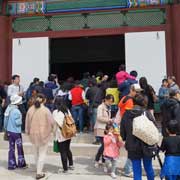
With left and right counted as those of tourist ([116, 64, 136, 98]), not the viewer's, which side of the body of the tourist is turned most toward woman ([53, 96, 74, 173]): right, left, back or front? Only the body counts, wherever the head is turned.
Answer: back

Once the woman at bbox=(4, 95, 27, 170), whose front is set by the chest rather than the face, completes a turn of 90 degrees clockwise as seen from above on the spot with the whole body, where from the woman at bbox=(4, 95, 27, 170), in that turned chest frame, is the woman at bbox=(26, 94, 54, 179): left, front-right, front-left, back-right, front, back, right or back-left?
front

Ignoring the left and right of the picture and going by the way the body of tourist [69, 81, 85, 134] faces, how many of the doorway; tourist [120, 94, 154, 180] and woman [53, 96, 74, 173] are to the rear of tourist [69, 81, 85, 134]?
2

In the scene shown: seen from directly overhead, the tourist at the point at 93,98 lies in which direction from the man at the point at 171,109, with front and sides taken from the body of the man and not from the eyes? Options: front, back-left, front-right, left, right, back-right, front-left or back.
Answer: left

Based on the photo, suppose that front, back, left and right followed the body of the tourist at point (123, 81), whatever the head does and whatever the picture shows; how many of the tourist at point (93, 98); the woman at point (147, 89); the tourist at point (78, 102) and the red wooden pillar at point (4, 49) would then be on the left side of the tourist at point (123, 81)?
3

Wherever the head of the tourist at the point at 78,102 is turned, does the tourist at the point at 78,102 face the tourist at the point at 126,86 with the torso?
no

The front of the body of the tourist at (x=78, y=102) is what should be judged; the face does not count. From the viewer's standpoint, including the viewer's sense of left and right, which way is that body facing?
facing away from the viewer

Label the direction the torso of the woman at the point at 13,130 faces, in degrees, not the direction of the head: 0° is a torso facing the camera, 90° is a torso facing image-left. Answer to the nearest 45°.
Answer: approximately 225°

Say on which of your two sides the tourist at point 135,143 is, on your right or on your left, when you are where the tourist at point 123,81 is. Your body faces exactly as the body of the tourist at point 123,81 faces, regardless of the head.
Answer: on your right

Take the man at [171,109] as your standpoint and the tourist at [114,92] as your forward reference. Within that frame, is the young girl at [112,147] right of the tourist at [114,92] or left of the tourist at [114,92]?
left

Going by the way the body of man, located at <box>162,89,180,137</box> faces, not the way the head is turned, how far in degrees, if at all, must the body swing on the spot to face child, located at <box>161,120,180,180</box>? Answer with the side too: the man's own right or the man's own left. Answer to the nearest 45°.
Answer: approximately 135° to the man's own right

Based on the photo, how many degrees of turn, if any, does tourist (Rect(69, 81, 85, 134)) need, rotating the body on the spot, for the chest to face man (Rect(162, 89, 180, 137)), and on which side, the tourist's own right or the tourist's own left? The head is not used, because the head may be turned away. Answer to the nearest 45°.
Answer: approximately 135° to the tourist's own right

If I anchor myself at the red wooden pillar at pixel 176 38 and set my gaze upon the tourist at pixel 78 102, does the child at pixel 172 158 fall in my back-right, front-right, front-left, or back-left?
front-left

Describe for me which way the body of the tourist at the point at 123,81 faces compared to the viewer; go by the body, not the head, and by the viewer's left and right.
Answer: facing away from the viewer and to the right of the viewer

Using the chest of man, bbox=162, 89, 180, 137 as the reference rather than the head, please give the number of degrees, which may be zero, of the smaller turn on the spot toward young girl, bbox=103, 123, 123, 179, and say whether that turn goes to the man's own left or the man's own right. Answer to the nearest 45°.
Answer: approximately 135° to the man's own left
